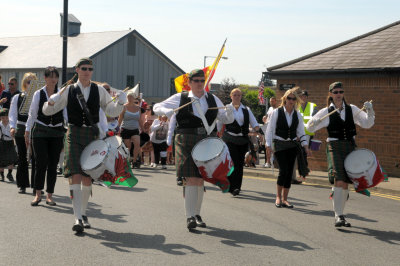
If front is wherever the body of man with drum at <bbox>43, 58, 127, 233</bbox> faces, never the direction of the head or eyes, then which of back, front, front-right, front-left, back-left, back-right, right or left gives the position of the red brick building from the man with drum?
back-left

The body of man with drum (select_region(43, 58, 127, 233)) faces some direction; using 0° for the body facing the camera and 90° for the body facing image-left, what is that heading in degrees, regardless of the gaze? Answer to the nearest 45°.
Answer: approximately 0°

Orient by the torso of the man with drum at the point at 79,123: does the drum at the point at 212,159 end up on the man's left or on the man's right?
on the man's left

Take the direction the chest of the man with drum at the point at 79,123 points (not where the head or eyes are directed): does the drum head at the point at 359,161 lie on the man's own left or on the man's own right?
on the man's own left

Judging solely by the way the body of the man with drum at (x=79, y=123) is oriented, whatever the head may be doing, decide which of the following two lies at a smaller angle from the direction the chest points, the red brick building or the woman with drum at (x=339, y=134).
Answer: the woman with drum

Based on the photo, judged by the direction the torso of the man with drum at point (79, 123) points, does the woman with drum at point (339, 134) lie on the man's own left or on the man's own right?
on the man's own left

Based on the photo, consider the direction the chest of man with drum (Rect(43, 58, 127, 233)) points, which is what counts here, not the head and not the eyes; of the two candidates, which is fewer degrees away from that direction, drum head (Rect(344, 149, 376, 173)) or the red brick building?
the drum head
